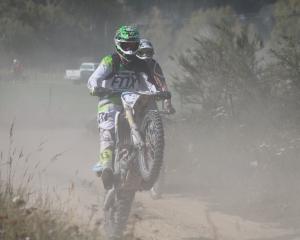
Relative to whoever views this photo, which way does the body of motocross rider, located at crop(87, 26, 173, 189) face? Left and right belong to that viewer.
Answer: facing the viewer

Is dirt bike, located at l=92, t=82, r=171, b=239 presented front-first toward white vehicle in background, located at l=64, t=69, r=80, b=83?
no

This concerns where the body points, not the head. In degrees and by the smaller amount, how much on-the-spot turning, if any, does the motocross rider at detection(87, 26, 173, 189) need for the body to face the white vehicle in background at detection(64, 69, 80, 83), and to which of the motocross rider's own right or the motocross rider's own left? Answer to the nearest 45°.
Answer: approximately 180°

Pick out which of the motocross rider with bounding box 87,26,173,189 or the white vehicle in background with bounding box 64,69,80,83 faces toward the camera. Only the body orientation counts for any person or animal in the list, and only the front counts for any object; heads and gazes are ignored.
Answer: the motocross rider

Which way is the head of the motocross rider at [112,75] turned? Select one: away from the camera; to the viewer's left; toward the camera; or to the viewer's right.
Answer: toward the camera

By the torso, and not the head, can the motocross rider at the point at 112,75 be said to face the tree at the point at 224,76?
no

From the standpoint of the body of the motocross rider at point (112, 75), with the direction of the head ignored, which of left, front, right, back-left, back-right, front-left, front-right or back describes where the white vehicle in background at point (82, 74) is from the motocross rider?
back

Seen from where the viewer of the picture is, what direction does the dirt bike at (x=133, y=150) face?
facing the viewer and to the right of the viewer
